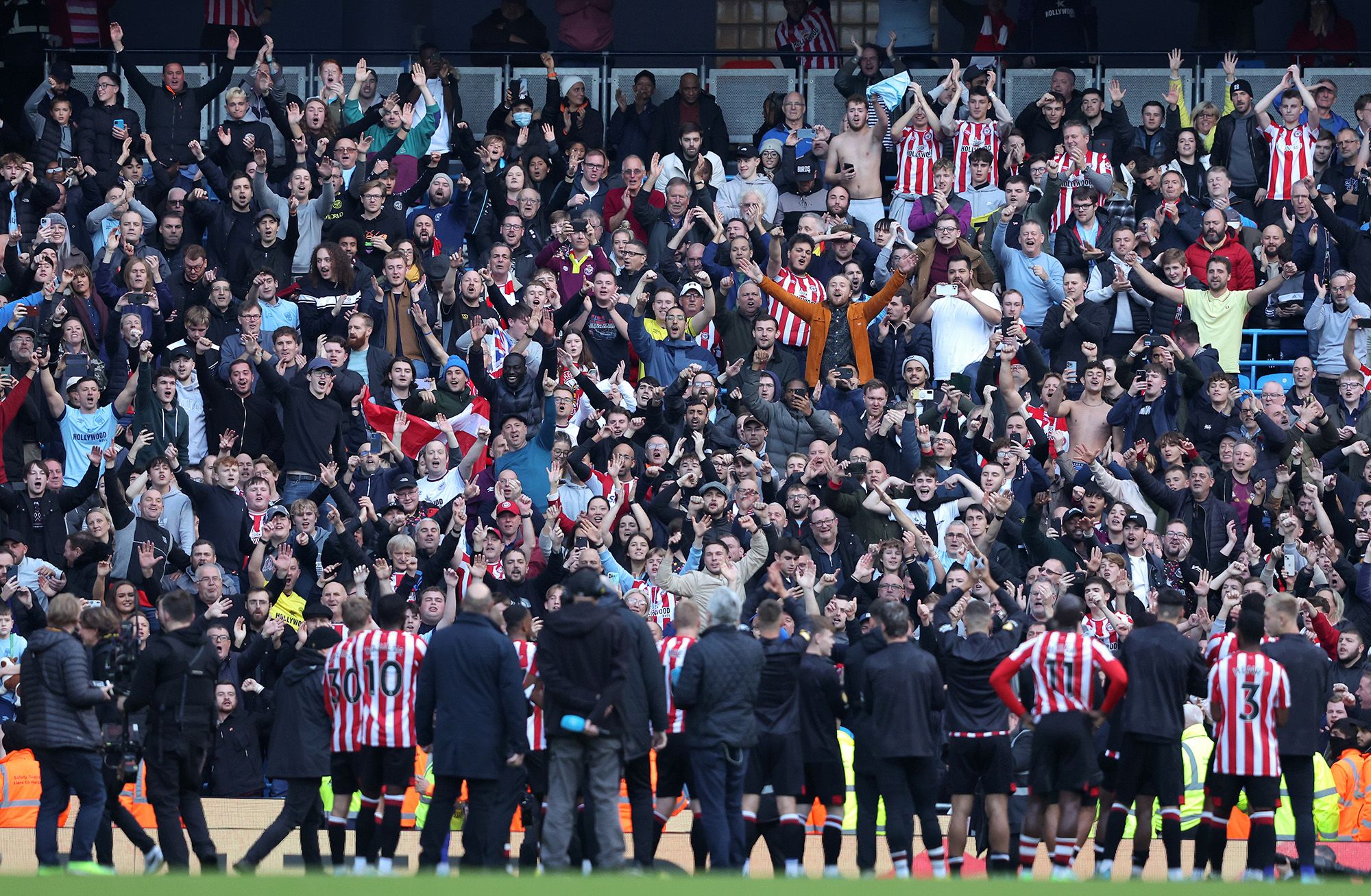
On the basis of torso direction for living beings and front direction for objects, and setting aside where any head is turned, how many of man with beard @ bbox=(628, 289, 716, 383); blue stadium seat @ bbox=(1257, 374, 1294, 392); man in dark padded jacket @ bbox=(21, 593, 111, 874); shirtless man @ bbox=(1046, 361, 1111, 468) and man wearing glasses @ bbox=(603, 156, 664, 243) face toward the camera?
4

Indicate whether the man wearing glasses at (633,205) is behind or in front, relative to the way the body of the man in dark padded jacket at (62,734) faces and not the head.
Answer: in front

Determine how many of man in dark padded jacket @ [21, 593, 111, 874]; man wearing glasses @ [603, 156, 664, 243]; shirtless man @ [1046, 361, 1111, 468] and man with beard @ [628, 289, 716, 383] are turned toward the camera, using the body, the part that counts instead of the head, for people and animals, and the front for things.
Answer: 3

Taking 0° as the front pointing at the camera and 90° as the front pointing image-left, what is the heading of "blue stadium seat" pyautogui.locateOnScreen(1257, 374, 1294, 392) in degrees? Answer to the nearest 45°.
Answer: approximately 0°

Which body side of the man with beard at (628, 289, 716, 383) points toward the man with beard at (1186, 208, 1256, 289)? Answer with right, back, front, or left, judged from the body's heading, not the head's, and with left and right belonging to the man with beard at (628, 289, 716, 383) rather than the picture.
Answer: left

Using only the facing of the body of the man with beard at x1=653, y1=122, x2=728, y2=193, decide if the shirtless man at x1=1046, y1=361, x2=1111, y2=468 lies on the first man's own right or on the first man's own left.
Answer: on the first man's own left

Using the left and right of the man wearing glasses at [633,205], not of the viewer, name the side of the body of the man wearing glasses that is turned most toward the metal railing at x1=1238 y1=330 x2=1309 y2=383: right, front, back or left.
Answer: left

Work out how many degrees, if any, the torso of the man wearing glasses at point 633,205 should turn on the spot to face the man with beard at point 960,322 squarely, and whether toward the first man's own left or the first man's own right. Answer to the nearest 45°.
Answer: approximately 45° to the first man's own left

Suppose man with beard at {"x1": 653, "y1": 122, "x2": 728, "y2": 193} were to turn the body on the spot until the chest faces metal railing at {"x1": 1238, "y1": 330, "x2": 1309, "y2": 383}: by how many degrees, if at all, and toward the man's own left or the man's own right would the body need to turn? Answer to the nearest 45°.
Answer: approximately 90° to the man's own left
